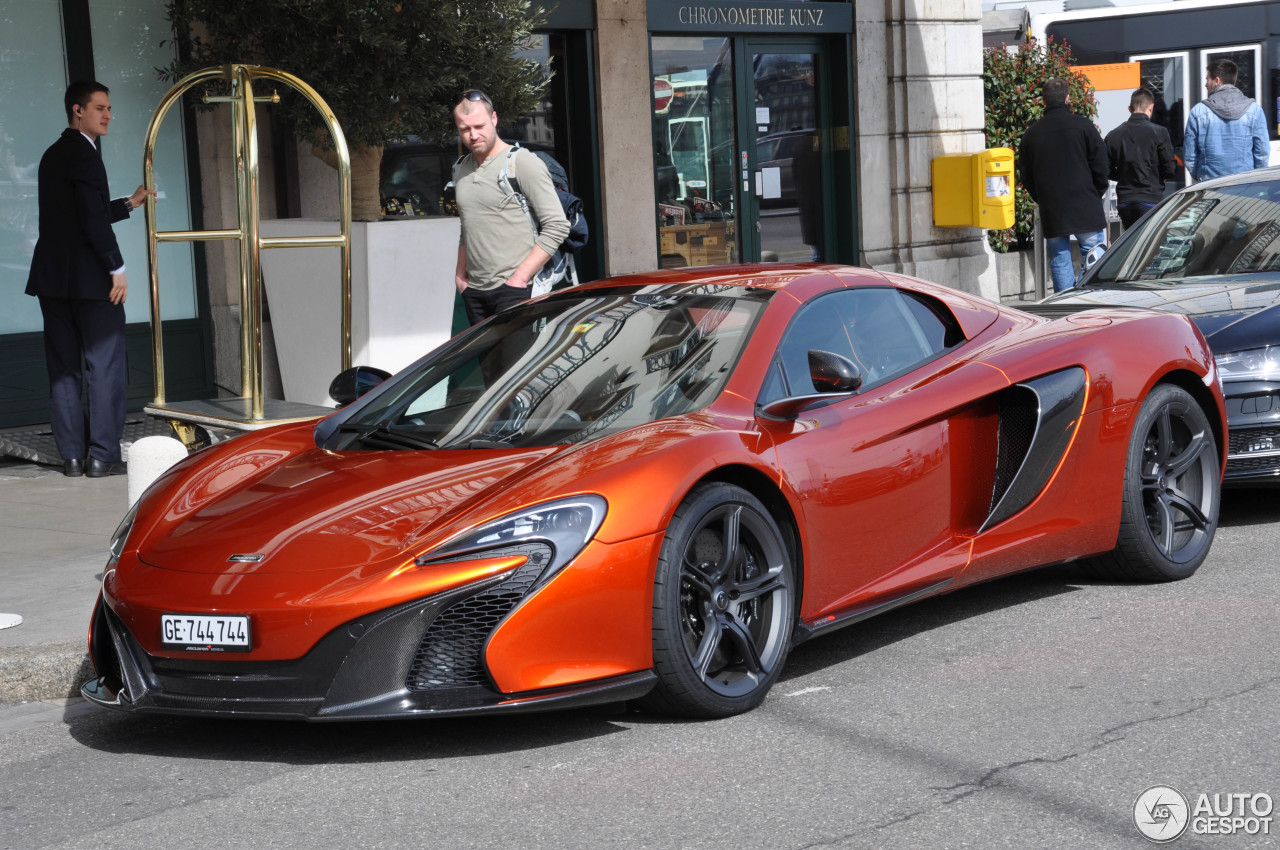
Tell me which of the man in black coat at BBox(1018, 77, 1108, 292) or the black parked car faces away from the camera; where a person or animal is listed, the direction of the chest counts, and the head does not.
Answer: the man in black coat

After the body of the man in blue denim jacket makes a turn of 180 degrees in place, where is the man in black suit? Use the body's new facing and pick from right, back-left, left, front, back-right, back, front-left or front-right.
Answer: front-right

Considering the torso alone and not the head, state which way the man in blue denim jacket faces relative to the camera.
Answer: away from the camera

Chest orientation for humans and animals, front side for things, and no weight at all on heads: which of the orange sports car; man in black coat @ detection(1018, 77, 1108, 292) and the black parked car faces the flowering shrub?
the man in black coat

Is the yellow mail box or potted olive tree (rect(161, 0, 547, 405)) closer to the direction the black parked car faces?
the potted olive tree

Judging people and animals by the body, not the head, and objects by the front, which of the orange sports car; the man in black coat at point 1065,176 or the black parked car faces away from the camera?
the man in black coat

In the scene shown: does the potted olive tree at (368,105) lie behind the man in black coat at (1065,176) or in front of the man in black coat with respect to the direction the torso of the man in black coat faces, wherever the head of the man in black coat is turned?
behind

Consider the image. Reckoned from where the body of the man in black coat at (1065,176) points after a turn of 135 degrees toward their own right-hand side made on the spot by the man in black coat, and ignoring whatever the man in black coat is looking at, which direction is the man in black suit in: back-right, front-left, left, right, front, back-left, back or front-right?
right

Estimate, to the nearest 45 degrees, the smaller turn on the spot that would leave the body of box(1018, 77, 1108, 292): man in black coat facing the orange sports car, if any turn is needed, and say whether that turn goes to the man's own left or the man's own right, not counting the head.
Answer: approximately 180°

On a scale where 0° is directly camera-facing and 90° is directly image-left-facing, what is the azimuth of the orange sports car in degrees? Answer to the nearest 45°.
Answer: approximately 45°

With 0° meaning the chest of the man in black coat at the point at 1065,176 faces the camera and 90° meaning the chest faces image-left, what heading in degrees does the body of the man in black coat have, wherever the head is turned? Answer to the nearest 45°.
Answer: approximately 180°
